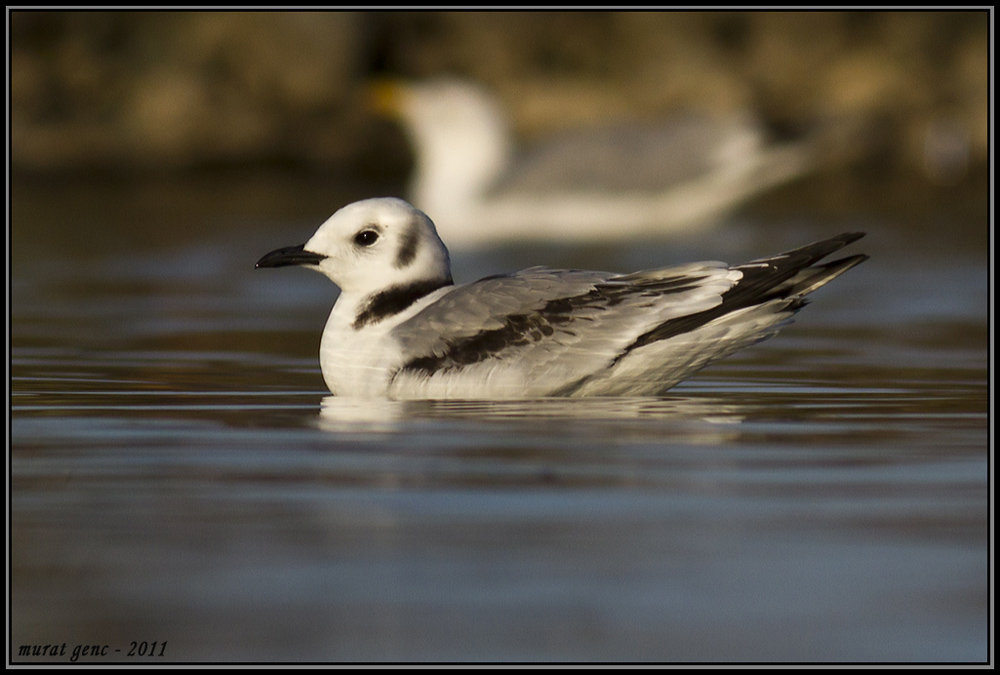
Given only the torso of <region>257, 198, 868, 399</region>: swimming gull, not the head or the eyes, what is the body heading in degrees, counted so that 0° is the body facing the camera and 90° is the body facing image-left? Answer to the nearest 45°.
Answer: approximately 90°

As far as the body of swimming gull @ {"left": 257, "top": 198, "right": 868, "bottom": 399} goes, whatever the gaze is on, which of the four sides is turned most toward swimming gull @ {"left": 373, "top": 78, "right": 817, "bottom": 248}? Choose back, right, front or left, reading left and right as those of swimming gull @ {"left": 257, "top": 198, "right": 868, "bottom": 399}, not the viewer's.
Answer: right

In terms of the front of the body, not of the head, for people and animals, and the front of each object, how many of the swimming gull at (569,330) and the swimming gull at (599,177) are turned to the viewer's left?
2

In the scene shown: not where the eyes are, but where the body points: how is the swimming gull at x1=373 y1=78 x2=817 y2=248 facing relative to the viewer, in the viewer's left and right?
facing to the left of the viewer

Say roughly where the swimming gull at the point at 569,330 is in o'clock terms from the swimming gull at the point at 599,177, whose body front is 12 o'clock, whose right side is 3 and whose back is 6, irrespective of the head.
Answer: the swimming gull at the point at 569,330 is roughly at 9 o'clock from the swimming gull at the point at 599,177.
